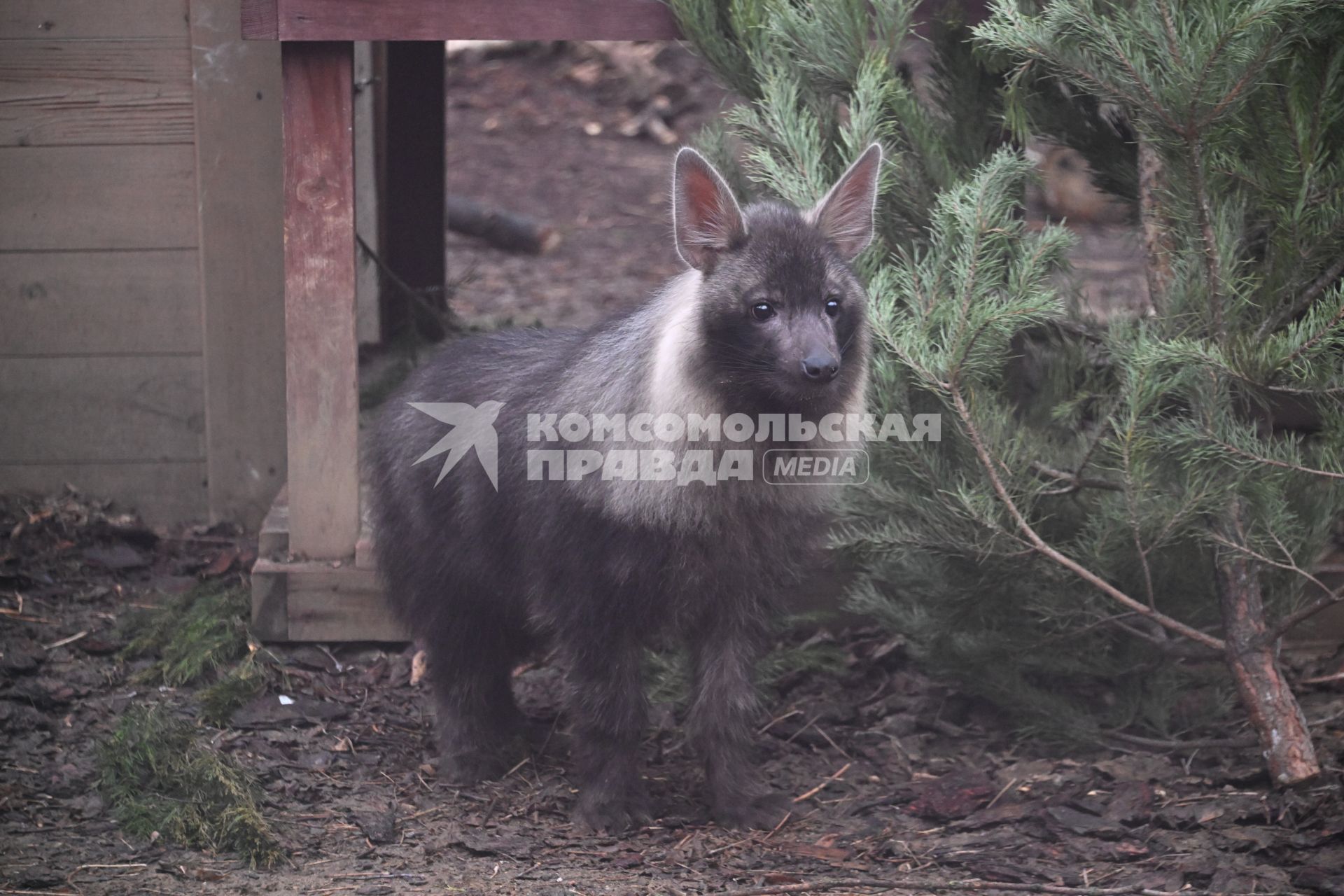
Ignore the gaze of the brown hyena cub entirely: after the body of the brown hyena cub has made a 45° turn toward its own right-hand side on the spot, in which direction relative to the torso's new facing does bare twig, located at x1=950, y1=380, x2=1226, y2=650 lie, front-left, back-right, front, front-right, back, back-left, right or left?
left

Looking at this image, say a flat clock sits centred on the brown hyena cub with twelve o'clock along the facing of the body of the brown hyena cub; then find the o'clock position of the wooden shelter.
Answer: The wooden shelter is roughly at 6 o'clock from the brown hyena cub.

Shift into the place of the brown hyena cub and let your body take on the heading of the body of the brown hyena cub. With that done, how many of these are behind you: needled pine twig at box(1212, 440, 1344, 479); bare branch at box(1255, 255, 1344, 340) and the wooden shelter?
1

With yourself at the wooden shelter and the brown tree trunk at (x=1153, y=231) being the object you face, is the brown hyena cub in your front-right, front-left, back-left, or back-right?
front-right

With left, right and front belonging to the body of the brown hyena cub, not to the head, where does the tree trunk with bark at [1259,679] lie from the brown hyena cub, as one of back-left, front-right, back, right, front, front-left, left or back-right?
front-left

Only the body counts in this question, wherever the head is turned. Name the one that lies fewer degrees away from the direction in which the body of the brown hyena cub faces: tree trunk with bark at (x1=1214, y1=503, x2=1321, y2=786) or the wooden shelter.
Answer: the tree trunk with bark

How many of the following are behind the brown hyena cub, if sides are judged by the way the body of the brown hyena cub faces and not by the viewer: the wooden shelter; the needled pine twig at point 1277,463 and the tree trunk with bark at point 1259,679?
1

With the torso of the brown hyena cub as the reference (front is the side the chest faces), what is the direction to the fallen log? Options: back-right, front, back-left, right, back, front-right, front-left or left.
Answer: back-left

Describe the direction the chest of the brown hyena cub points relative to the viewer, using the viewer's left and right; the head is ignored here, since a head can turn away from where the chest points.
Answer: facing the viewer and to the right of the viewer

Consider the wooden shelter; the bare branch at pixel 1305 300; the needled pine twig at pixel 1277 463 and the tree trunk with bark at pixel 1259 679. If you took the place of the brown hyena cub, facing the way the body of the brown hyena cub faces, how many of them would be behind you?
1

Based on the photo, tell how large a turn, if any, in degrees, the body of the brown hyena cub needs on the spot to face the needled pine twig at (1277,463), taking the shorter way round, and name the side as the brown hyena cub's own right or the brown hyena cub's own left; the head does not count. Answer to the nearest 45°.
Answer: approximately 45° to the brown hyena cub's own left

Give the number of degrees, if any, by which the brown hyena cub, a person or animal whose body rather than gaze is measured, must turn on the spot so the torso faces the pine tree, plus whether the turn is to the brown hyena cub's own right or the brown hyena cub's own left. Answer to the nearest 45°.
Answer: approximately 45° to the brown hyena cub's own left

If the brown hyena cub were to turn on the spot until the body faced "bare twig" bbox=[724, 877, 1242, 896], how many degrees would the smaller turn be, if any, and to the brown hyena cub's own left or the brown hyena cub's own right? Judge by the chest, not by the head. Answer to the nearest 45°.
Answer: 0° — it already faces it
